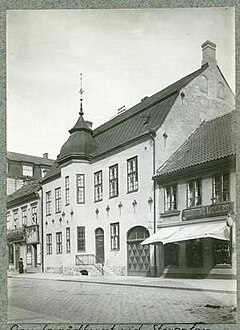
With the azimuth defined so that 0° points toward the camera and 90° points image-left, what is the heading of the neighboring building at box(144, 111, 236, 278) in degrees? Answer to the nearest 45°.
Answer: approximately 45°

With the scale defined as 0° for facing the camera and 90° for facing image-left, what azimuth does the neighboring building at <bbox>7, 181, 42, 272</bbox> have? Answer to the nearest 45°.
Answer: approximately 45°
